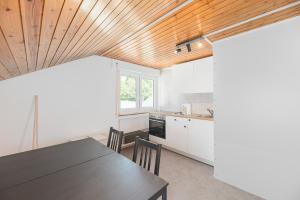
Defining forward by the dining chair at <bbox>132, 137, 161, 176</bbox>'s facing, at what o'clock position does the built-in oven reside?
The built-in oven is roughly at 5 o'clock from the dining chair.

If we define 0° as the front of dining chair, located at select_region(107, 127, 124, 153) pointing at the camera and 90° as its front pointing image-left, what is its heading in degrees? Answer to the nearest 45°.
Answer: approximately 45°

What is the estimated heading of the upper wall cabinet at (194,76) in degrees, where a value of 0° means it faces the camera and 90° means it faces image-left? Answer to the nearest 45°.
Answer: approximately 45°

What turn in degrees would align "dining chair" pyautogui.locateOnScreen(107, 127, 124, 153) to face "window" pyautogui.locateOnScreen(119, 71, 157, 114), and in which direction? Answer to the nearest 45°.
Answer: approximately 135° to its right

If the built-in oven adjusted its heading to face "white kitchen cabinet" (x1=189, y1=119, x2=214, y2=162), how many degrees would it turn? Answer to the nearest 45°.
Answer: approximately 90° to its left

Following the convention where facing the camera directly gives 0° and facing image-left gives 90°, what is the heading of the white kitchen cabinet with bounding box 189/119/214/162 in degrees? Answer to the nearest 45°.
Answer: approximately 45°
